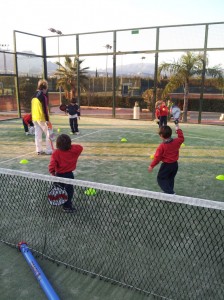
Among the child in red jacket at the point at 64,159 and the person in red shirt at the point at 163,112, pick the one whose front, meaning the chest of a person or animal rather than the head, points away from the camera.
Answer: the child in red jacket

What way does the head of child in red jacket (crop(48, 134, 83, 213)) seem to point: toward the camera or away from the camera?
away from the camera

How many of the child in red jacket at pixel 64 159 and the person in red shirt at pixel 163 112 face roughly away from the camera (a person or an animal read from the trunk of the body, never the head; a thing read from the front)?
1

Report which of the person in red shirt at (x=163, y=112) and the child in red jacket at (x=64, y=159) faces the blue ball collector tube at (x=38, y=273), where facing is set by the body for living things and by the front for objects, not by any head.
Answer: the person in red shirt

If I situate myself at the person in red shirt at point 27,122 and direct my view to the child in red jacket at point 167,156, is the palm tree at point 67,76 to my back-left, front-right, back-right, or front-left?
back-left

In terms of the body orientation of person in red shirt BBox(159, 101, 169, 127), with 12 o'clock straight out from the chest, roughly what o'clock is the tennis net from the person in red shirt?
The tennis net is roughly at 12 o'clock from the person in red shirt.

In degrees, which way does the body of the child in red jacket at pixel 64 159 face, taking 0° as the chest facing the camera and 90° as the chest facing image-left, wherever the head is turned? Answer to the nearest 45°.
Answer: approximately 180°

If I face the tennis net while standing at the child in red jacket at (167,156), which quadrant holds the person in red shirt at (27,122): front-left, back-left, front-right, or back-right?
back-right

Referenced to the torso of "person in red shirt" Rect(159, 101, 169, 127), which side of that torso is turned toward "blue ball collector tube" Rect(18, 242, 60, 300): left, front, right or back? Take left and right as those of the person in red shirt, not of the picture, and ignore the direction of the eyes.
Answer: front

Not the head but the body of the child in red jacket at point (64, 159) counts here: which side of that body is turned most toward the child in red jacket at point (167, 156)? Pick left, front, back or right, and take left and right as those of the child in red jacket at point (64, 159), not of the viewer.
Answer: right

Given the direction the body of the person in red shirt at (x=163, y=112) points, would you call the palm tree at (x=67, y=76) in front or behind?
behind

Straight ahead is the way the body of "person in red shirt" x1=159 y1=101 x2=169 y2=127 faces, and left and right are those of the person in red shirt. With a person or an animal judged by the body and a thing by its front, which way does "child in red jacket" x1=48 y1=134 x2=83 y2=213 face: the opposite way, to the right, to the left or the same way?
the opposite way

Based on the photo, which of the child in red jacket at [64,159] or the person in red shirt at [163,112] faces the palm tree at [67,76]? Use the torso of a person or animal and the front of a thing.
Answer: the child in red jacket

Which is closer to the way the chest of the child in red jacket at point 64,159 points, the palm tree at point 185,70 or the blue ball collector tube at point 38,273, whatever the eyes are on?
the palm tree
